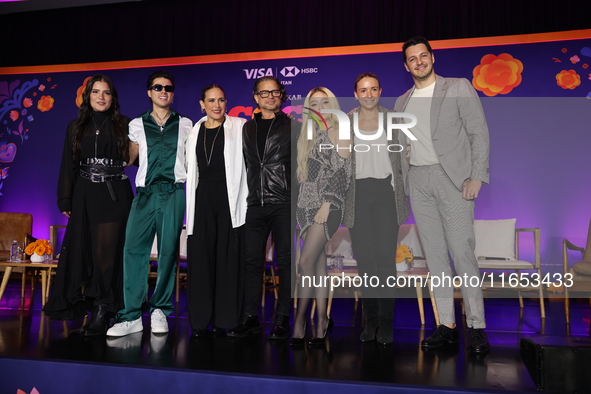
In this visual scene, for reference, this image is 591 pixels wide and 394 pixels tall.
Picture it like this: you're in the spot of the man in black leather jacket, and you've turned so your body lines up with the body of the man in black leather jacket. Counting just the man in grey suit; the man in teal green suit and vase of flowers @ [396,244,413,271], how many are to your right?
1

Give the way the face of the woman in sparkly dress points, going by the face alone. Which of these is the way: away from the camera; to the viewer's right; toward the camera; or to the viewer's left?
toward the camera

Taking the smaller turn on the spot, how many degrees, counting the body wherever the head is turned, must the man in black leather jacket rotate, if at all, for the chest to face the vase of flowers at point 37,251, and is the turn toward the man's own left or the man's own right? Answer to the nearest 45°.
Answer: approximately 135° to the man's own right

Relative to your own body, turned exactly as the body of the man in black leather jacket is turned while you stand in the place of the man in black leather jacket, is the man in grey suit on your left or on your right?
on your left

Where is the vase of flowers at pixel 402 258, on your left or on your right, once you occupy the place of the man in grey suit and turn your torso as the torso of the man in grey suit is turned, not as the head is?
on your right

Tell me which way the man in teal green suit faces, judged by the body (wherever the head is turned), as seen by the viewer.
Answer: toward the camera

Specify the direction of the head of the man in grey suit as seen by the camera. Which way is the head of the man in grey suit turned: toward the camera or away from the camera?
toward the camera

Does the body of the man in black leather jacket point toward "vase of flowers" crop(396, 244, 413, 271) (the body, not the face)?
no

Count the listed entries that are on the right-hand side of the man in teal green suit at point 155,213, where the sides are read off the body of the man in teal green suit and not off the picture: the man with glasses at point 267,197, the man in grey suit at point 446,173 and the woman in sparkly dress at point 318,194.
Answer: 0

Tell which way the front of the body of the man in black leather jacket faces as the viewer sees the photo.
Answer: toward the camera

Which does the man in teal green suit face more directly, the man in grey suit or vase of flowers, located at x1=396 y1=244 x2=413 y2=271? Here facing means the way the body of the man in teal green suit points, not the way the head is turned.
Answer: the man in grey suit

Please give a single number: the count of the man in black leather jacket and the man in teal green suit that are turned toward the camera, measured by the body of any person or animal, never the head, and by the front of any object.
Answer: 2

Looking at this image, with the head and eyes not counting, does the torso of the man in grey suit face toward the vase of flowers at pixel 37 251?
no

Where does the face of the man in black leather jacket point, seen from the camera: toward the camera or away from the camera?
toward the camera
